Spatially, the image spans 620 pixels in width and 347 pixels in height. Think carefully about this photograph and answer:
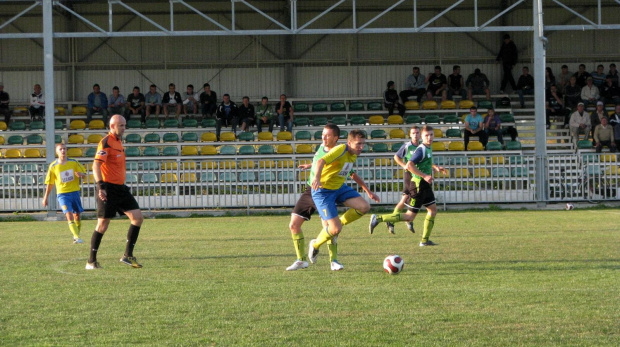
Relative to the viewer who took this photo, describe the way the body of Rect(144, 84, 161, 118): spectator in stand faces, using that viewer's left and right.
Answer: facing the viewer

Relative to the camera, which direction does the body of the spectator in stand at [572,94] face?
toward the camera

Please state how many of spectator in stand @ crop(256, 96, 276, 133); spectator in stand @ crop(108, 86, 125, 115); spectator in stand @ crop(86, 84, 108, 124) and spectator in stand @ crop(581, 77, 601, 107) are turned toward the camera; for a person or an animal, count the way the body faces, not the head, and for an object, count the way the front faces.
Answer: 4

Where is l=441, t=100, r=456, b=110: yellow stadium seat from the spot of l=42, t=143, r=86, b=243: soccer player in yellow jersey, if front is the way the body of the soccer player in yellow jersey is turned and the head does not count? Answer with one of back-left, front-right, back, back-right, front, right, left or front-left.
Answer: back-left

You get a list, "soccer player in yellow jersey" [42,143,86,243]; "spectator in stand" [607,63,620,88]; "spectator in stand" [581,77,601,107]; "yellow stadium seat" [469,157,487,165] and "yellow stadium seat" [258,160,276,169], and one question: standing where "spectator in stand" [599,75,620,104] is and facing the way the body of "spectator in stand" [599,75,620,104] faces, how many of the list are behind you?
1

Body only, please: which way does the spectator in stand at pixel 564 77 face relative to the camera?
toward the camera

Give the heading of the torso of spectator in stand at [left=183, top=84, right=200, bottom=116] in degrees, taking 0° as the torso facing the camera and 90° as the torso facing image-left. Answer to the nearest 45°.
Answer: approximately 0°

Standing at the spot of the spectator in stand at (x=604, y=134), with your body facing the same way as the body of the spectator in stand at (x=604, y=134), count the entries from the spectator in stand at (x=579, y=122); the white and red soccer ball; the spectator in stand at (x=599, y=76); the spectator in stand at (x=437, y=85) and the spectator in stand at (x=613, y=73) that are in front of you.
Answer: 1

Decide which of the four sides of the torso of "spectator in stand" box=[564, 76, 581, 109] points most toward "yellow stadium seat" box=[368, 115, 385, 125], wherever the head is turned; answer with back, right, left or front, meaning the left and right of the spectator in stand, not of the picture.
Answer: right

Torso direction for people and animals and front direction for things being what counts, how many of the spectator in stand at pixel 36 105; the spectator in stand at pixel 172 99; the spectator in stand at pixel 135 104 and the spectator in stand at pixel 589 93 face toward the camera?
4

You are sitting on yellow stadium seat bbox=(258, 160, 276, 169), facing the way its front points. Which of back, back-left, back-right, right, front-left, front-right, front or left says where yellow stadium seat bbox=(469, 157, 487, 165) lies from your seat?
left

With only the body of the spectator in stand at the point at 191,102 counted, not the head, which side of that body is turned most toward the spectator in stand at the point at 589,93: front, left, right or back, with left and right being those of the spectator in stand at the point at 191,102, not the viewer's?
left

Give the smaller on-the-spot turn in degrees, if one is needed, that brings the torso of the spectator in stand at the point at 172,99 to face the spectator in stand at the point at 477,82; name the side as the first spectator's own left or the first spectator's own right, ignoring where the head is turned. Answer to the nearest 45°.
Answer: approximately 90° to the first spectator's own left

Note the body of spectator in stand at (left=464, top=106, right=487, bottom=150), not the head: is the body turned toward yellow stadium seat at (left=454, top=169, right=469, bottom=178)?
yes
